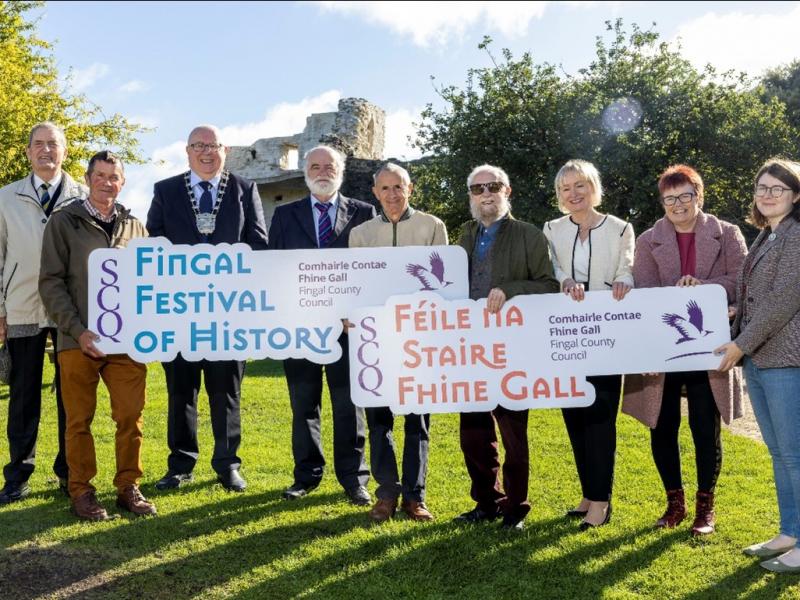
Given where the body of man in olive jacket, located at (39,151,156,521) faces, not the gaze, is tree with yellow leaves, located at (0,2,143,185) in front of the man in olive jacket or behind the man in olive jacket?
behind

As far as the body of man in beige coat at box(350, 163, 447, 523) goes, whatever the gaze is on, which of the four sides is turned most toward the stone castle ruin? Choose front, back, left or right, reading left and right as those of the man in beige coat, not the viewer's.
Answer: back

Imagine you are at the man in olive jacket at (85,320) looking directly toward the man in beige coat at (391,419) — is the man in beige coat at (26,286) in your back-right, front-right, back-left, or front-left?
back-left

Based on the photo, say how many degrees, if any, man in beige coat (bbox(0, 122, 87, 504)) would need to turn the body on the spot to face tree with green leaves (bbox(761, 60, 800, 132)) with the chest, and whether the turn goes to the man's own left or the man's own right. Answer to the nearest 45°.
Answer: approximately 135° to the man's own left

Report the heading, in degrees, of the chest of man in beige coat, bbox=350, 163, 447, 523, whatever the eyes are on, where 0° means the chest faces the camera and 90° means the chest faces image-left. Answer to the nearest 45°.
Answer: approximately 0°

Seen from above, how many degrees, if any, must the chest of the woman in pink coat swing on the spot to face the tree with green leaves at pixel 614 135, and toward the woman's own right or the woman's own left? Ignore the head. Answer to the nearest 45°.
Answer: approximately 180°

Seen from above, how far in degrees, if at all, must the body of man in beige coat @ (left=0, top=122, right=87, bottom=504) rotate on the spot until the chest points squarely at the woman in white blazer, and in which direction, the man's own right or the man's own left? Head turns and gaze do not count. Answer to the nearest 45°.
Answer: approximately 45° to the man's own left

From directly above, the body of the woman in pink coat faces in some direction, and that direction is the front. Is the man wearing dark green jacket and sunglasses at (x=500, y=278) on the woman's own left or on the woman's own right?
on the woman's own right
